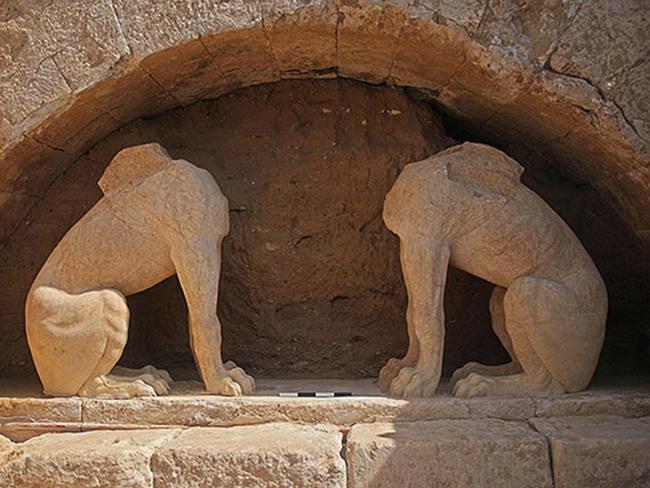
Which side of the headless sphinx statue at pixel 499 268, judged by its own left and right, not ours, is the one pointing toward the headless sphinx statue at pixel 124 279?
front

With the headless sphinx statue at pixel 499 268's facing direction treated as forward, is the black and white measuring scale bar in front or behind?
in front

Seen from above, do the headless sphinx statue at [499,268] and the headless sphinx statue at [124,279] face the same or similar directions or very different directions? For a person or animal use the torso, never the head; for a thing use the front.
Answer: very different directions

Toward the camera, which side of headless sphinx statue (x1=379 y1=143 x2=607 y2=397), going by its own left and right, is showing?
left

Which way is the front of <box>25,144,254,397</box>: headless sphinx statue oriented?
to the viewer's right

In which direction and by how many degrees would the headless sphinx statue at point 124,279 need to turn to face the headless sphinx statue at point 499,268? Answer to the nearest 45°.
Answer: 0° — it already faces it

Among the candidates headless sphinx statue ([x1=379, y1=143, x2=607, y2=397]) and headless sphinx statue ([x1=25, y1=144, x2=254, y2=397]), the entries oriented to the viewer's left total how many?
1
